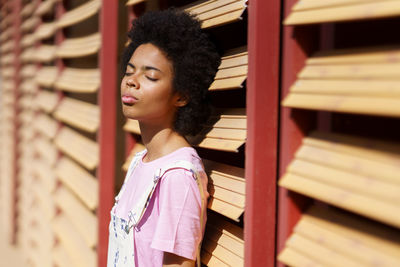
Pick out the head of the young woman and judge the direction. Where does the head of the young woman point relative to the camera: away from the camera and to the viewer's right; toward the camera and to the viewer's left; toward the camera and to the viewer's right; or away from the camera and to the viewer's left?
toward the camera and to the viewer's left

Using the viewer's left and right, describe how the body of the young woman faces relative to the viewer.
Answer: facing the viewer and to the left of the viewer
